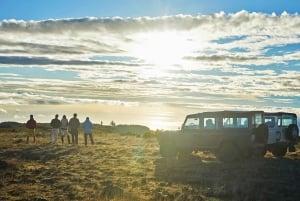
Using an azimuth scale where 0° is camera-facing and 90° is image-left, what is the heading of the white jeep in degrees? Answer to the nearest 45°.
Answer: approximately 135°

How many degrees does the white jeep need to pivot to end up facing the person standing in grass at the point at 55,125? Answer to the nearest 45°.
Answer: approximately 45° to its left

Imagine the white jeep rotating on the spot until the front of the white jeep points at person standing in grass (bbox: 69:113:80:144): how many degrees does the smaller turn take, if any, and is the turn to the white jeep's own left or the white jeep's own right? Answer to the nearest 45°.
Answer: approximately 45° to the white jeep's own left

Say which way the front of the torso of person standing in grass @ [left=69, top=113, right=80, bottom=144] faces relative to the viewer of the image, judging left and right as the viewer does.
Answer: facing away from the viewer

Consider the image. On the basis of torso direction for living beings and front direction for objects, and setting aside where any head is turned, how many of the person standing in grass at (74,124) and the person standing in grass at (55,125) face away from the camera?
2

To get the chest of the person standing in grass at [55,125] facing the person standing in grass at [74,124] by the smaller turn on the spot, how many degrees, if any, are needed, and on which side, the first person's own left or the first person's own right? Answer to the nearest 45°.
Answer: approximately 135° to the first person's own right

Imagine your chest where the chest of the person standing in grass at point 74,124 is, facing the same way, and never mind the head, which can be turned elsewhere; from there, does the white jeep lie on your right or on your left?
on your right

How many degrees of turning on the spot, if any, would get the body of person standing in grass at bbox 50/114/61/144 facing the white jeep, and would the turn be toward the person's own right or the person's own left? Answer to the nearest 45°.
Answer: approximately 135° to the person's own right

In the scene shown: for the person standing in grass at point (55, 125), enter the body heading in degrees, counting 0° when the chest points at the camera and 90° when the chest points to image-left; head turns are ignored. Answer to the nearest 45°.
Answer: approximately 180°
